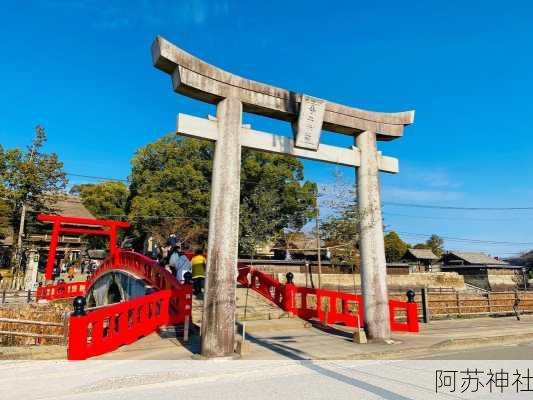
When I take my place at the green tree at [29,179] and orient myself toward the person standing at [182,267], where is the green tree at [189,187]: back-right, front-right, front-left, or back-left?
front-left

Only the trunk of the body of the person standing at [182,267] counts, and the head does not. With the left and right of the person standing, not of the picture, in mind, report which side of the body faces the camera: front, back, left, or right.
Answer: back

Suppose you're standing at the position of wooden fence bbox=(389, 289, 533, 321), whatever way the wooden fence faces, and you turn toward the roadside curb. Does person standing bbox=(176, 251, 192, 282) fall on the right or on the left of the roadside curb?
right

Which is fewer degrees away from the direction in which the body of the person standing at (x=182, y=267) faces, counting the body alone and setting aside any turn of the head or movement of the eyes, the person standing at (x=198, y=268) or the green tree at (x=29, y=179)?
the green tree

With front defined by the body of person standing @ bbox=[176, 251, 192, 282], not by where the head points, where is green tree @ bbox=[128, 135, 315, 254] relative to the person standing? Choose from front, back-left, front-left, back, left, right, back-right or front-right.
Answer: front

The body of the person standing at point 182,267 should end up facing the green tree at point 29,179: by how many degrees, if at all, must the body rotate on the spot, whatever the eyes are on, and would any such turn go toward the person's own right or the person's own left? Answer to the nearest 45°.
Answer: approximately 45° to the person's own left
